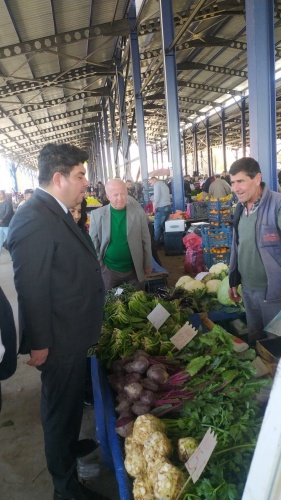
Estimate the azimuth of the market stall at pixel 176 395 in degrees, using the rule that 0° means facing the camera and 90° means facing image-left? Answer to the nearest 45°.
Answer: approximately 90°

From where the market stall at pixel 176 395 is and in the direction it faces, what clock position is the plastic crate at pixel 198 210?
The plastic crate is roughly at 3 o'clock from the market stall.

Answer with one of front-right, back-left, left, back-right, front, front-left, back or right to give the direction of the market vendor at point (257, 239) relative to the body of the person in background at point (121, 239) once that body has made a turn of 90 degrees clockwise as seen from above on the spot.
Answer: back-left

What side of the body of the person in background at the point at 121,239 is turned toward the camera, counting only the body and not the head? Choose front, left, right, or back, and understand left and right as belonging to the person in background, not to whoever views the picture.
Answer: front

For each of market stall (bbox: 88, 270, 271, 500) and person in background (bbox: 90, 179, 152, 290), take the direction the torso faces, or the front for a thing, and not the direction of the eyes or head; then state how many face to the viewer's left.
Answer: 1

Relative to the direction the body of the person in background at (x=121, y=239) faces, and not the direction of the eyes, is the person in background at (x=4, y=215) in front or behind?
behind

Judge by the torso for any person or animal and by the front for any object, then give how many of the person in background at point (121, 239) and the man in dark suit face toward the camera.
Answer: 1

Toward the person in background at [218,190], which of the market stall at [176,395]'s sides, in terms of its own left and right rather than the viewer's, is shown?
right

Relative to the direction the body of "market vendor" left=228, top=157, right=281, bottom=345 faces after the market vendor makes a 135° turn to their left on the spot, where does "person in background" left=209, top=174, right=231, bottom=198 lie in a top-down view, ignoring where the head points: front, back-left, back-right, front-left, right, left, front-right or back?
left

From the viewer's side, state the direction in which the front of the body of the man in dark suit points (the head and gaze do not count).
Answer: to the viewer's right

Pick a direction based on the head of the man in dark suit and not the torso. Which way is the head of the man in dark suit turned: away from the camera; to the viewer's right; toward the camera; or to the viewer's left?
to the viewer's right

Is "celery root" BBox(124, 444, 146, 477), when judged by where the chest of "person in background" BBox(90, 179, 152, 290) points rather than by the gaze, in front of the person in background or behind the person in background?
in front

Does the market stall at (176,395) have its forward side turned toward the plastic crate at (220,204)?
no

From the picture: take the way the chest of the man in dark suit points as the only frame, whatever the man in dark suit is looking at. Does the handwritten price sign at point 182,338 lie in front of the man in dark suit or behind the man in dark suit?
in front

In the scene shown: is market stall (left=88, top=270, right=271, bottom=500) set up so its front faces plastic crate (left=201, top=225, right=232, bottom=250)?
no

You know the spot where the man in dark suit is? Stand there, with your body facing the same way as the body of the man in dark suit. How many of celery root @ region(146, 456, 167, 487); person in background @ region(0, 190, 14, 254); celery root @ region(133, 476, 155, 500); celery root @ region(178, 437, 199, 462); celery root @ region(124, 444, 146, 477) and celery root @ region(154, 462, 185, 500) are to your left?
1
